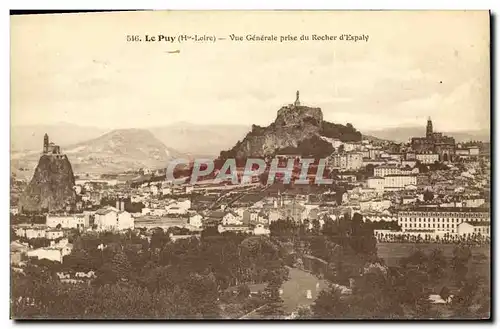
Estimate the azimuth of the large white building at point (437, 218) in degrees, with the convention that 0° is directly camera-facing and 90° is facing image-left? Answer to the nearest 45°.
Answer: approximately 0°
